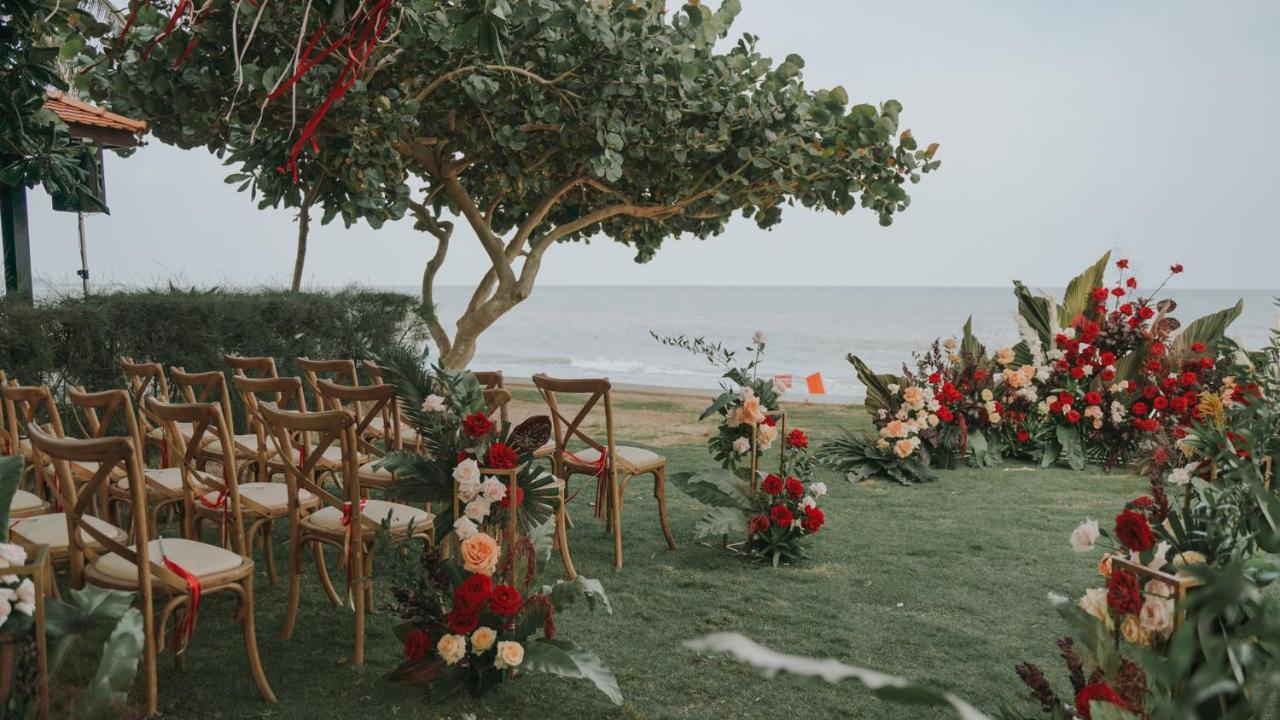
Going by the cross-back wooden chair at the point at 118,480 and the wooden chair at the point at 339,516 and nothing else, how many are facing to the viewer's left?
0

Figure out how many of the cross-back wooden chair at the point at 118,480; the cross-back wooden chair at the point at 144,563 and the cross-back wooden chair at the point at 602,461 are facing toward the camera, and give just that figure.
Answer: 0

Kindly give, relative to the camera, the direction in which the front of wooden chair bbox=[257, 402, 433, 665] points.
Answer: facing away from the viewer and to the right of the viewer

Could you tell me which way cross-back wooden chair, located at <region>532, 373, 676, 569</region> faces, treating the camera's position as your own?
facing away from the viewer and to the right of the viewer

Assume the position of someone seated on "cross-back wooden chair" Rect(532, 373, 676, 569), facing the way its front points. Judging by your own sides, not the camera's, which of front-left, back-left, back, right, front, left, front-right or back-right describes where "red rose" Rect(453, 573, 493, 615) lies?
back-right

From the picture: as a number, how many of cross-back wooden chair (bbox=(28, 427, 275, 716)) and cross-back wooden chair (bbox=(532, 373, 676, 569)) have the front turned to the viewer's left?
0

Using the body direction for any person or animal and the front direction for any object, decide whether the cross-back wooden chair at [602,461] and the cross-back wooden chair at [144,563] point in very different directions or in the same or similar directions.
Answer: same or similar directions

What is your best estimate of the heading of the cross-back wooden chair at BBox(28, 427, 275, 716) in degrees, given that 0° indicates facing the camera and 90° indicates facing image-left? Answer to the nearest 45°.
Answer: approximately 225°

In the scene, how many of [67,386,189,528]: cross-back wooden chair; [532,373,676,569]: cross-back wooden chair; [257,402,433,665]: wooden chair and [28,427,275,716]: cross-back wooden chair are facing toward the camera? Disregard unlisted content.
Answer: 0

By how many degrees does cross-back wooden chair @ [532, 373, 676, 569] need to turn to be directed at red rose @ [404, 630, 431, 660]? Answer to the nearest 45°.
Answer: approximately 135° to its right

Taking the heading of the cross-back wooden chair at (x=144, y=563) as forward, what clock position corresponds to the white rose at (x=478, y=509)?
The white rose is roughly at 2 o'clock from the cross-back wooden chair.

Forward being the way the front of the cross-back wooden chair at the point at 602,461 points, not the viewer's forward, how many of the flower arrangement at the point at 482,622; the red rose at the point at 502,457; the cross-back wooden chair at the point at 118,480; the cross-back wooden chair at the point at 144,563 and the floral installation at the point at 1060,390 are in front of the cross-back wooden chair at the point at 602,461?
1

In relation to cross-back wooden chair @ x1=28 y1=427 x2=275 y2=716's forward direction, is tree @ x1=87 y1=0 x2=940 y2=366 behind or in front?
in front

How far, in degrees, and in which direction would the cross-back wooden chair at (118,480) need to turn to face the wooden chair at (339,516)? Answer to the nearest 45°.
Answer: approximately 90° to its right

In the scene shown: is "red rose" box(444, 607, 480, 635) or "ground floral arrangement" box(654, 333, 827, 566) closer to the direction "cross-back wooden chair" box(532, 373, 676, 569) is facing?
the ground floral arrangement

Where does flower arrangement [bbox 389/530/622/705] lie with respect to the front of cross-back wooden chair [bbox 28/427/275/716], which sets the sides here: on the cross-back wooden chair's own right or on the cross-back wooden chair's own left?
on the cross-back wooden chair's own right

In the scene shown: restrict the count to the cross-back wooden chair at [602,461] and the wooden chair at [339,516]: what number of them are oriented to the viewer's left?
0

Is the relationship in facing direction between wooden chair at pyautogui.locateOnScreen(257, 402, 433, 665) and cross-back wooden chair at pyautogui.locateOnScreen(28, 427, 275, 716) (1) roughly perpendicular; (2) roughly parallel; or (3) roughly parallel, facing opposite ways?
roughly parallel

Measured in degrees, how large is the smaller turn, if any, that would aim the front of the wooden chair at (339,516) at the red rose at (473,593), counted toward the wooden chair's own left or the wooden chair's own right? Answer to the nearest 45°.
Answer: approximately 90° to the wooden chair's own right

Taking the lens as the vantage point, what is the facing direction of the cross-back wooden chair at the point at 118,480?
facing away from the viewer and to the right of the viewer
